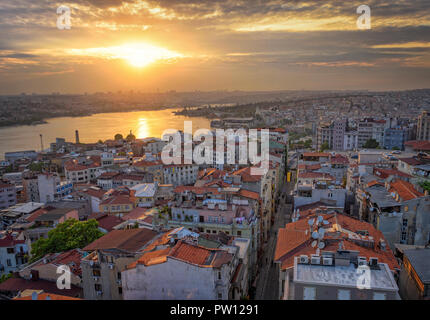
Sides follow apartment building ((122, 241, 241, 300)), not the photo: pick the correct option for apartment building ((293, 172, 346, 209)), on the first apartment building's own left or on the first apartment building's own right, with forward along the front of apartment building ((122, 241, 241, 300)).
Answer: on the first apartment building's own left

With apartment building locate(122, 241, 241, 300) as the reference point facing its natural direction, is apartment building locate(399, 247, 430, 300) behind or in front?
in front
